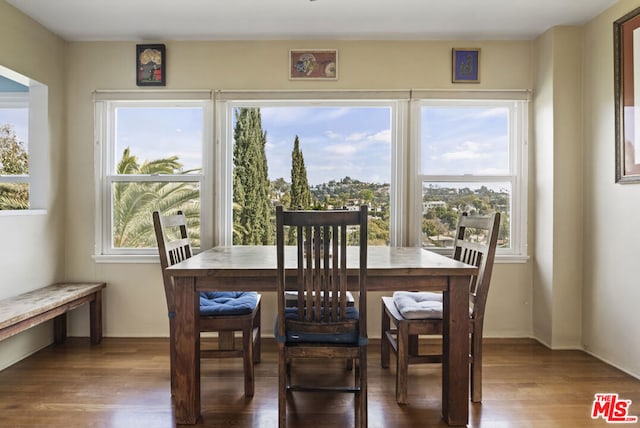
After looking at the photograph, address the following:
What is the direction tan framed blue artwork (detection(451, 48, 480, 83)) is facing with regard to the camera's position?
facing the viewer

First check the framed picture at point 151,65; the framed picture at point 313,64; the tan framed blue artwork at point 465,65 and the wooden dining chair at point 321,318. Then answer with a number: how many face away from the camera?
1

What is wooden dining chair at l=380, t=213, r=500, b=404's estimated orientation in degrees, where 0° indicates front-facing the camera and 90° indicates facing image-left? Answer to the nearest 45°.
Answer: approximately 90°

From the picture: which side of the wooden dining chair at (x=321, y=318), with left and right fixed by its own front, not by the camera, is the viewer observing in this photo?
back

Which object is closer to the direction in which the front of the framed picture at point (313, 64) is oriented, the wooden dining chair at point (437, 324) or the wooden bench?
the wooden dining chair

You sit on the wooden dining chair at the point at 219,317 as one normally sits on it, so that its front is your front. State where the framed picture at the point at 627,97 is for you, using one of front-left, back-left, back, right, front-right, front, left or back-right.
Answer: front

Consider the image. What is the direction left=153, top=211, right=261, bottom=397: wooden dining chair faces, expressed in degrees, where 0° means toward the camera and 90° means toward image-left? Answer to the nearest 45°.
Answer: approximately 270°

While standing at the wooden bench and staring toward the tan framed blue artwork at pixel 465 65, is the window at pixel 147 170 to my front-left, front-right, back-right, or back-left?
front-left

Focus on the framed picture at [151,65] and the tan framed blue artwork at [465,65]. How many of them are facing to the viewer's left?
0

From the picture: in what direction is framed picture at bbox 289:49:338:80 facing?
toward the camera

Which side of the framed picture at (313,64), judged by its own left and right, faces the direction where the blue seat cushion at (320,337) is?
front

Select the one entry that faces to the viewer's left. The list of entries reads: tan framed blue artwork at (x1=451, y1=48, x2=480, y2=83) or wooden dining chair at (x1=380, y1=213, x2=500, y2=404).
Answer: the wooden dining chair

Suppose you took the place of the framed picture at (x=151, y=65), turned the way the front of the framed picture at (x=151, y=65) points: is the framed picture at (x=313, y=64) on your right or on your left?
on your left

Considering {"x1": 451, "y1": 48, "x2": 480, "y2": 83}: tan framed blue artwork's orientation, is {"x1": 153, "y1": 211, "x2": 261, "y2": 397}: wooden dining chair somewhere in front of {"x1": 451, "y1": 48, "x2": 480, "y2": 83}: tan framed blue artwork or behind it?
in front

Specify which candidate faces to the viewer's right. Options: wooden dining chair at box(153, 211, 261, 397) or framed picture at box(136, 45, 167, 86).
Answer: the wooden dining chair

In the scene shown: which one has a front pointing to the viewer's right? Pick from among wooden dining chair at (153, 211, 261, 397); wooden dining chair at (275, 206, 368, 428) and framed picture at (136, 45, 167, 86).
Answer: wooden dining chair at (153, 211, 261, 397)

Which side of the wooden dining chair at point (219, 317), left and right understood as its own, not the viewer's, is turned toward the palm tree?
left
